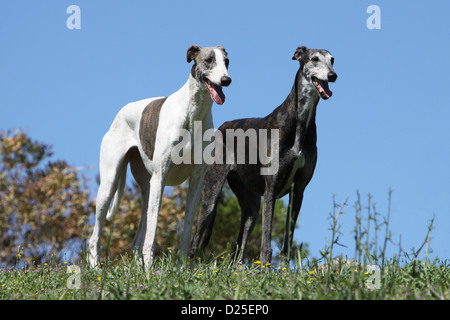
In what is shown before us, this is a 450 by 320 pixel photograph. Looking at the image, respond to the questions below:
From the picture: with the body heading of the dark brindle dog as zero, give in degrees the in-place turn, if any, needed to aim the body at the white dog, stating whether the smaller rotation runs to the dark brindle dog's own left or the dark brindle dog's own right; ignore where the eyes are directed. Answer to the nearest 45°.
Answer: approximately 135° to the dark brindle dog's own right

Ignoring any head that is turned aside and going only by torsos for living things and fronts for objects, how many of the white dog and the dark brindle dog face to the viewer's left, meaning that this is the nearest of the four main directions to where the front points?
0

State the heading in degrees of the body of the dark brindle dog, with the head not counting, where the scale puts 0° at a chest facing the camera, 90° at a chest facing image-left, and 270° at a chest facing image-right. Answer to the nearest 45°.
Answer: approximately 315°

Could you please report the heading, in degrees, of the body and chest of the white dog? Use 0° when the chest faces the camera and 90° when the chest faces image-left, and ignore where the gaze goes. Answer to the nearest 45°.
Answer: approximately 315°

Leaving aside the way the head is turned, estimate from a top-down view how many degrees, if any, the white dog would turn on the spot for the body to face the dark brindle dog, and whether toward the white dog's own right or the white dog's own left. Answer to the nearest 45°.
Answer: approximately 45° to the white dog's own left
